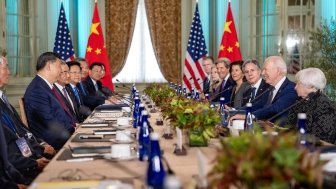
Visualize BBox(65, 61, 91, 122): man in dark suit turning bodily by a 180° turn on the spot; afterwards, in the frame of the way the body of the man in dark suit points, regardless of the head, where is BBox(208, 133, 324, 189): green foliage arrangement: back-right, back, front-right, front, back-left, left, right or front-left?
back-left

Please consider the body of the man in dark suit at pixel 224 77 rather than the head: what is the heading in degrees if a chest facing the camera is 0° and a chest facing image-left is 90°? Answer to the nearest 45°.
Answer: approximately 45°

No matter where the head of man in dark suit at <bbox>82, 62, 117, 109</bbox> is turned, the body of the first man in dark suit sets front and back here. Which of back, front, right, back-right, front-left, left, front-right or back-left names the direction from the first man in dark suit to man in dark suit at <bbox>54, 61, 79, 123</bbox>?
front-right

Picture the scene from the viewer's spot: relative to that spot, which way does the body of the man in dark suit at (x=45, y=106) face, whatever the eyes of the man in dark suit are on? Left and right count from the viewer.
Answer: facing to the right of the viewer

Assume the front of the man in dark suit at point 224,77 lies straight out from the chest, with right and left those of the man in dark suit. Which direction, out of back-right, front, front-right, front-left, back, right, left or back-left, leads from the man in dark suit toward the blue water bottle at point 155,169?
front-left

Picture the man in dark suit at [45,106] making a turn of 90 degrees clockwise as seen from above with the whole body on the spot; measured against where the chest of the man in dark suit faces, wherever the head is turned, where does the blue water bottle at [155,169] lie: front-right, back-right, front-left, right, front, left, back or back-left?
front

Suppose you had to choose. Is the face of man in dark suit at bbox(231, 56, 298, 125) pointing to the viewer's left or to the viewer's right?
to the viewer's left

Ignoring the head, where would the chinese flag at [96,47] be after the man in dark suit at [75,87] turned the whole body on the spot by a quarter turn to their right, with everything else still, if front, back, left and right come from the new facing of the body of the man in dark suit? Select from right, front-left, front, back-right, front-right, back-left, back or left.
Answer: back-right

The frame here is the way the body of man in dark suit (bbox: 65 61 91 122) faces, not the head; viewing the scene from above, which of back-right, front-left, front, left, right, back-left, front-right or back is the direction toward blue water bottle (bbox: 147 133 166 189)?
front-right

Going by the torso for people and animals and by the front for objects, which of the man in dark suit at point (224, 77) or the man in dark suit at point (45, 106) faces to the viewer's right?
the man in dark suit at point (45, 106)

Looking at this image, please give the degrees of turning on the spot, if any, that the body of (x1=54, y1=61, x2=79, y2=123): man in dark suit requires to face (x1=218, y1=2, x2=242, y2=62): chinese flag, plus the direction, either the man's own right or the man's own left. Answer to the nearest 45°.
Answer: approximately 90° to the man's own left

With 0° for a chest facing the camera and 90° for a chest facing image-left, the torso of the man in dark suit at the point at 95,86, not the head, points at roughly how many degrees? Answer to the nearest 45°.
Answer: approximately 315°

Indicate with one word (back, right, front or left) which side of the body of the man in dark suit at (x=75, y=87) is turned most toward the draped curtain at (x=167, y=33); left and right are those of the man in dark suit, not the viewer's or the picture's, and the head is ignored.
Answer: left
